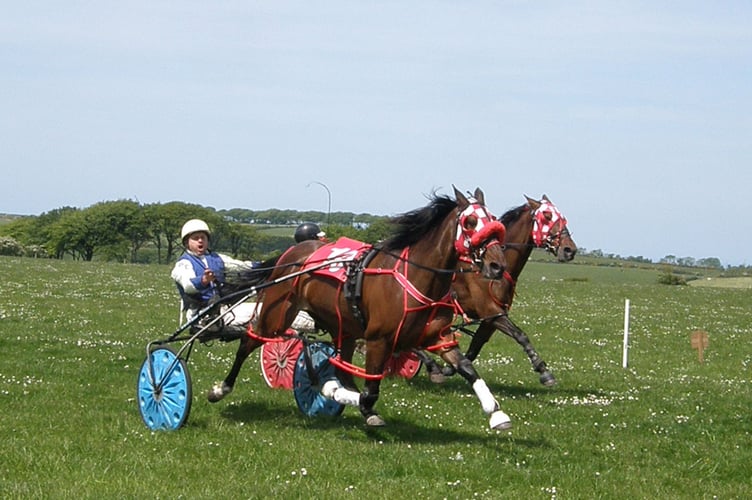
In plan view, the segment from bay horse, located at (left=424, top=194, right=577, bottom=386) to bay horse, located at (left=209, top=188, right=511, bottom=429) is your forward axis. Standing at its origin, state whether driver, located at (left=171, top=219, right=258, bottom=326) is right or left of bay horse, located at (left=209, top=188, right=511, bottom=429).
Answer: right

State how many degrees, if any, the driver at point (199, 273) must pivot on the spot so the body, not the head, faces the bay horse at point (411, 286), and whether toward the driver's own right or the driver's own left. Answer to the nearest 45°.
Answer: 0° — they already face it

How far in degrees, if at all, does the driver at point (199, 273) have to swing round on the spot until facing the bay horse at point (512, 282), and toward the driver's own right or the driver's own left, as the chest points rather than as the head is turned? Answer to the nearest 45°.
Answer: approximately 45° to the driver's own left

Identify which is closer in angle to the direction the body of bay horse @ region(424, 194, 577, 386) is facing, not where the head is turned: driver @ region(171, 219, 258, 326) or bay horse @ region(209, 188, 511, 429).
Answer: the bay horse

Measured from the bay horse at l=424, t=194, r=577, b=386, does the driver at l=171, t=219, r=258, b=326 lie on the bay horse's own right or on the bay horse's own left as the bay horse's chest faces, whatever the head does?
on the bay horse's own right

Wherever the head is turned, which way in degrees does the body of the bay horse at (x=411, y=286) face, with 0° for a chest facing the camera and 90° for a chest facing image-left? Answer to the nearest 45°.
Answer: approximately 315°

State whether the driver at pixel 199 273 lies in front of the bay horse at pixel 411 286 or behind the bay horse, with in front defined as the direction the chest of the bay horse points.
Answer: behind
